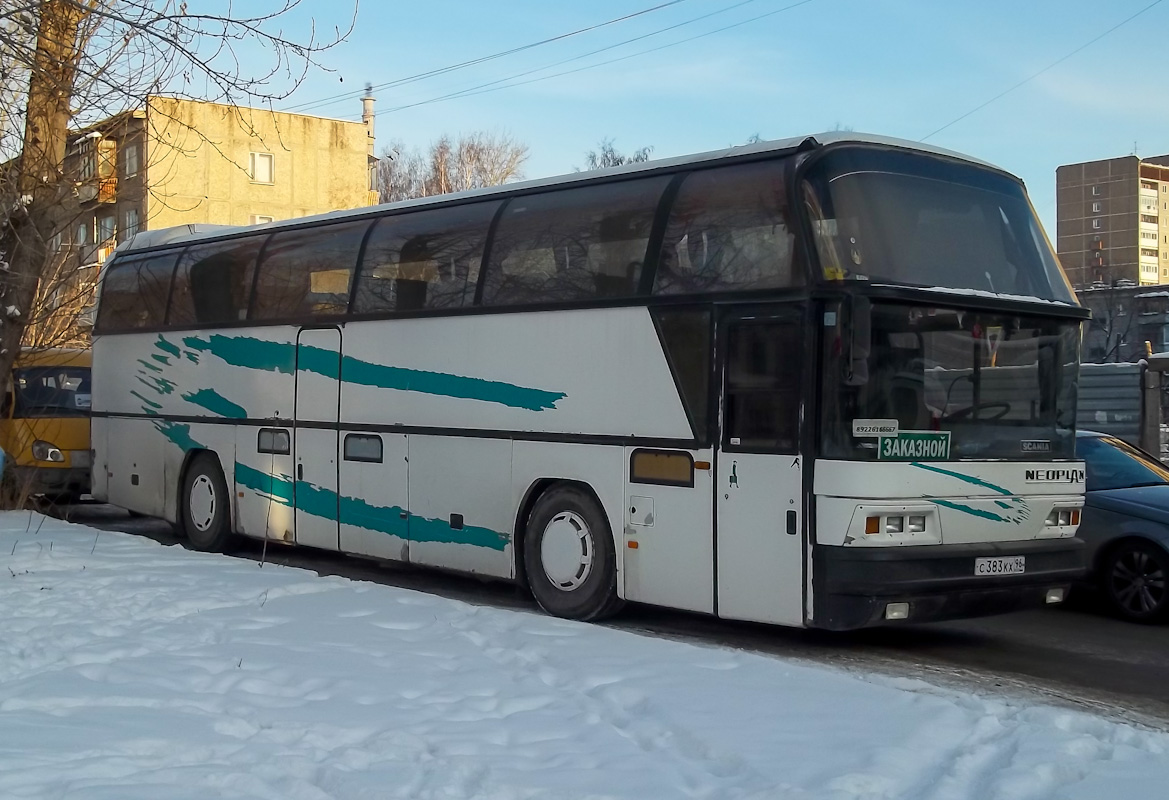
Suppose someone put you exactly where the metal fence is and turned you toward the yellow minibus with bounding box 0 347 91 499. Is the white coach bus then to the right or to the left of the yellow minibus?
left

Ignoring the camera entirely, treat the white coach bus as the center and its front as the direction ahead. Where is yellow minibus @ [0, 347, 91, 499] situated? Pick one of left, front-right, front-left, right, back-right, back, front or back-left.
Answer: back

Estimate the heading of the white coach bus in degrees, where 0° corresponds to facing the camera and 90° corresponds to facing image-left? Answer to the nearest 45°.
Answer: approximately 315°

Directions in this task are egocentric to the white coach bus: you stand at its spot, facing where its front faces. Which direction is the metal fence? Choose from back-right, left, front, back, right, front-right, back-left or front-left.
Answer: left

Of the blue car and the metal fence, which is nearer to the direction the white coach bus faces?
the blue car
